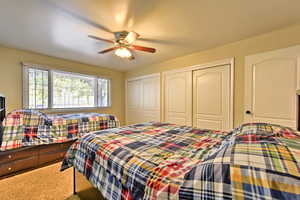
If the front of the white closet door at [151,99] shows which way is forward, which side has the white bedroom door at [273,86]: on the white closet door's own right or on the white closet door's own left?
on the white closet door's own left

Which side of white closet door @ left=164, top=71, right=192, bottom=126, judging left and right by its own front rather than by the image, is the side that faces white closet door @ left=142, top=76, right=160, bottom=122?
right

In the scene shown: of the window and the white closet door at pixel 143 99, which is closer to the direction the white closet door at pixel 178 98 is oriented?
the window

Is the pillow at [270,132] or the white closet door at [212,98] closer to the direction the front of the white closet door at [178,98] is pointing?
the pillow

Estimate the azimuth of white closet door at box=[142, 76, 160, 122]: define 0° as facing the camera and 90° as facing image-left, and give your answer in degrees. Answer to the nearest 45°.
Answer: approximately 45°

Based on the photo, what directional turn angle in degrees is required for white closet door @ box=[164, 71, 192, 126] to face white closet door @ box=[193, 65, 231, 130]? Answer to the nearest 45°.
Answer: approximately 90° to its left

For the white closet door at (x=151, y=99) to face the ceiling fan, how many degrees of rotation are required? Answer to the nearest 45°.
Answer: approximately 45° to its left

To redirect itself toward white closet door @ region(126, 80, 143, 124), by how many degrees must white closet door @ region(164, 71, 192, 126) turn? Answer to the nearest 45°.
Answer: approximately 90° to its right

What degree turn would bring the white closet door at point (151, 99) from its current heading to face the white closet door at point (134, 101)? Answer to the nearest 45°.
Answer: approximately 90° to its right
